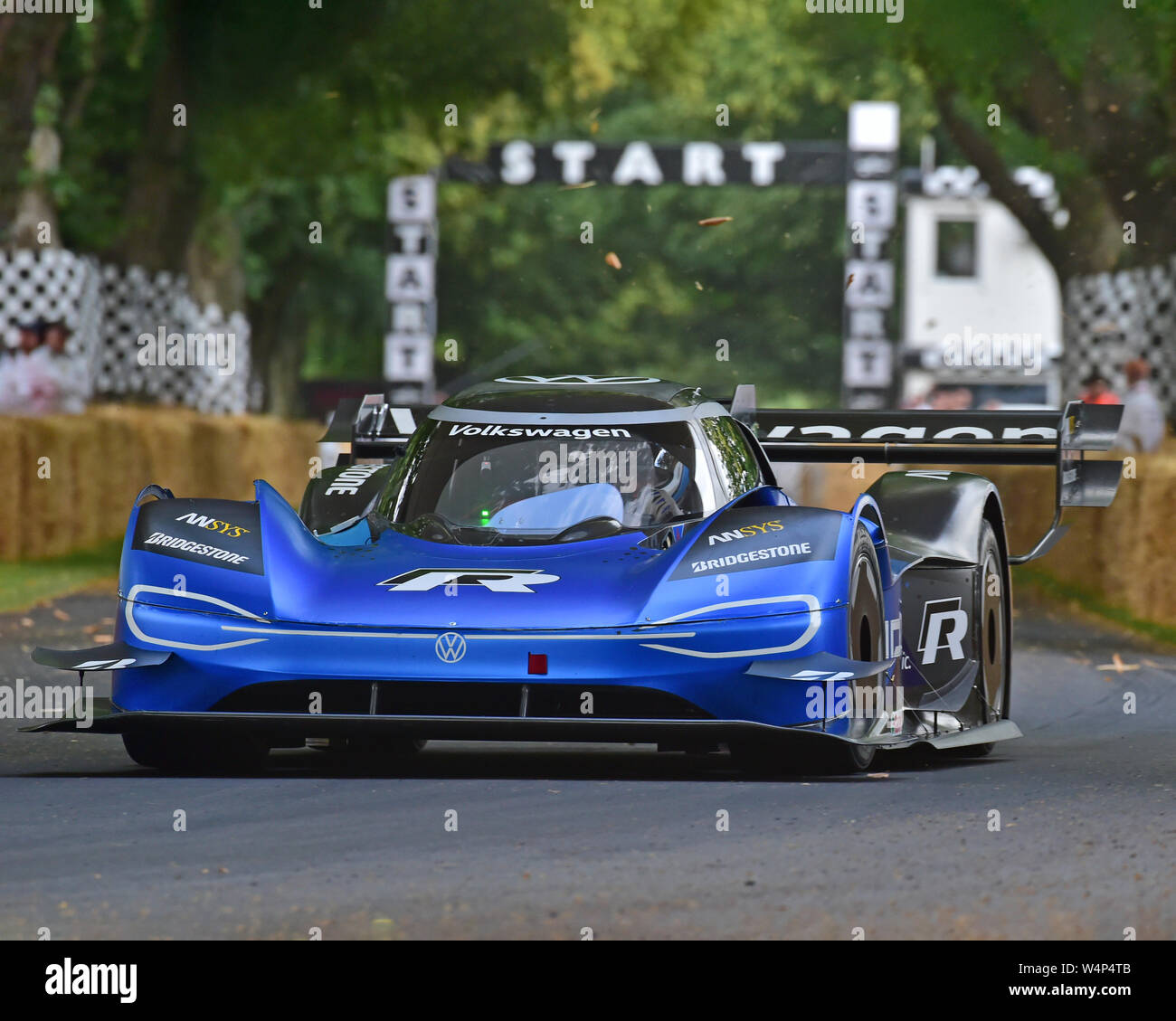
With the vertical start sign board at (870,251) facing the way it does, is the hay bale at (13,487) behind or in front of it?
in front

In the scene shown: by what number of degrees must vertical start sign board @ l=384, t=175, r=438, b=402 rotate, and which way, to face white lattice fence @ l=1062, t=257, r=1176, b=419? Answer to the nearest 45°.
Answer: approximately 45° to its left

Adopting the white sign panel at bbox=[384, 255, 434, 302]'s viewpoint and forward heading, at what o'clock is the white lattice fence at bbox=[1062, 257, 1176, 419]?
The white lattice fence is roughly at 10 o'clock from the white sign panel.

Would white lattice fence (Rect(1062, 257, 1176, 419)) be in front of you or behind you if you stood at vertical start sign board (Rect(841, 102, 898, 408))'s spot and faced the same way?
in front

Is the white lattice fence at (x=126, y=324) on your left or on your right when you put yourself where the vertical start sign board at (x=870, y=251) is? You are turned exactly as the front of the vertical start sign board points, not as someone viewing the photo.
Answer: on your right

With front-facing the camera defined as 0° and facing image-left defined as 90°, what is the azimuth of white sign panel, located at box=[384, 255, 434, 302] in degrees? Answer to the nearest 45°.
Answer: approximately 0°

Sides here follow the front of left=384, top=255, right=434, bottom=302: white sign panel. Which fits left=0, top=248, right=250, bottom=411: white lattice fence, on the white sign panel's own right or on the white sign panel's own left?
on the white sign panel's own right

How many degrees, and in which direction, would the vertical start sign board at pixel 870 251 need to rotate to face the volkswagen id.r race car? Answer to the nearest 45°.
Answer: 0° — it already faces it

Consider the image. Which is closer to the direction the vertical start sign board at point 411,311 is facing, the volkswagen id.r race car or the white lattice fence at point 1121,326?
the volkswagen id.r race car

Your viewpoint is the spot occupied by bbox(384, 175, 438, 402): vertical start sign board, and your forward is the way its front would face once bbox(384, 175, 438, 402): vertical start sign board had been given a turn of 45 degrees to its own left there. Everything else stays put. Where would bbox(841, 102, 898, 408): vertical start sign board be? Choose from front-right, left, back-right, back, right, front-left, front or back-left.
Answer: front-left

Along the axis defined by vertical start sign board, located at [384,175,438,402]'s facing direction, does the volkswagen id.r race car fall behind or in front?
in front

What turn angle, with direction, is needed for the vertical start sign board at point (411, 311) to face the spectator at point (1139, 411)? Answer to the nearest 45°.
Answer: approximately 45° to its left
